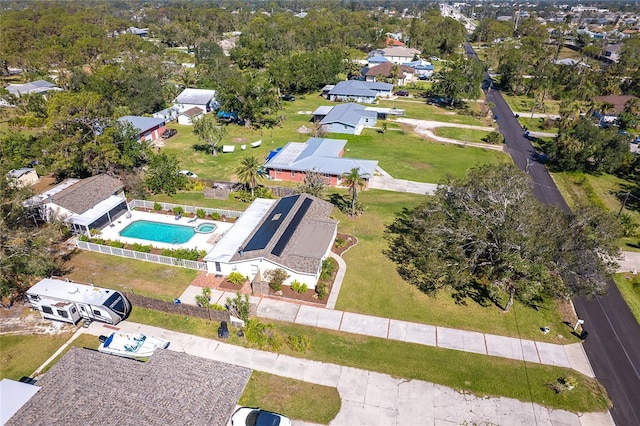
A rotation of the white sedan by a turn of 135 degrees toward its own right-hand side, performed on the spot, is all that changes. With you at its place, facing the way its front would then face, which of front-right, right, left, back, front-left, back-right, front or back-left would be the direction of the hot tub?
front-left

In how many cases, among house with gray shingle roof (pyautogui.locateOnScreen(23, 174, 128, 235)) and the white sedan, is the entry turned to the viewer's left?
1

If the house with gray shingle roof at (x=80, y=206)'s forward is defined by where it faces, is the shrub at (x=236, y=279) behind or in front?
in front

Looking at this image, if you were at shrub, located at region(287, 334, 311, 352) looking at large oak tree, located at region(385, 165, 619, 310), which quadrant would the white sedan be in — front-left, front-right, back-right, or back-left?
back-right

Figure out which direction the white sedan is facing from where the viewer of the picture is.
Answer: facing to the left of the viewer

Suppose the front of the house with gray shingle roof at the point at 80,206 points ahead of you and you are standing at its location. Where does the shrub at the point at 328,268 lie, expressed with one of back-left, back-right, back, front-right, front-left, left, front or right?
front

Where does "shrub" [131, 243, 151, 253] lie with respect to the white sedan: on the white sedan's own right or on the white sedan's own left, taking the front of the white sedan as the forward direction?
on the white sedan's own right

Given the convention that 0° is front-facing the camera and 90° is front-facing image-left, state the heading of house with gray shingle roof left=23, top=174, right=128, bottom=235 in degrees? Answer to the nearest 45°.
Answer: approximately 315°

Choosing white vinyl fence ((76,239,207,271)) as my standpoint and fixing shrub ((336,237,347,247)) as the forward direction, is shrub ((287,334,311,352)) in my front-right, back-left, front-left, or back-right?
front-right

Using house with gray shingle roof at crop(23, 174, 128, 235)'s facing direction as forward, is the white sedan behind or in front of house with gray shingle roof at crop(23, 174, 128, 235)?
in front

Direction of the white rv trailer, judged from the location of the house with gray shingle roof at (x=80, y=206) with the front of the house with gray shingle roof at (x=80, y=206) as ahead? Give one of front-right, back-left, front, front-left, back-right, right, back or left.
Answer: front-right
